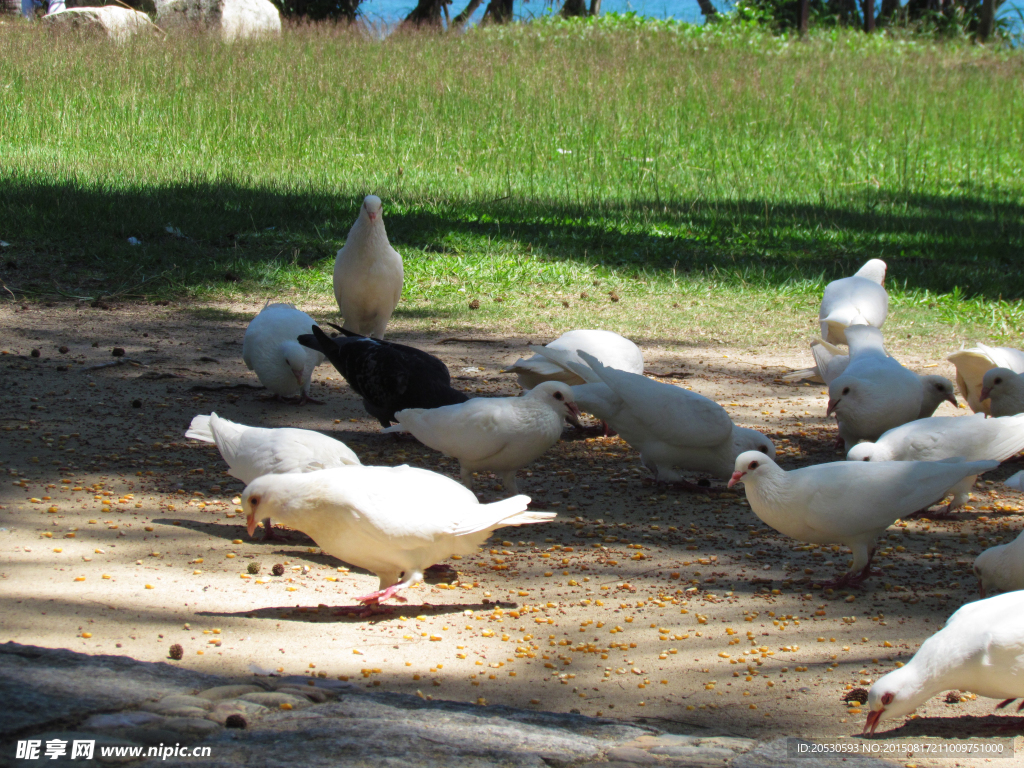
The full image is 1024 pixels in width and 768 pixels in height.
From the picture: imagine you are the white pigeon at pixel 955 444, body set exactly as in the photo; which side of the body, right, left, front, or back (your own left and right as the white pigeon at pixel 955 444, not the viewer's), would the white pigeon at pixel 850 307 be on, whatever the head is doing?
right

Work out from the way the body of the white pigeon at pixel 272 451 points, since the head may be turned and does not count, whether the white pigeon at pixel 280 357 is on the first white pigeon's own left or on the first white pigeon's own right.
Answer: on the first white pigeon's own left

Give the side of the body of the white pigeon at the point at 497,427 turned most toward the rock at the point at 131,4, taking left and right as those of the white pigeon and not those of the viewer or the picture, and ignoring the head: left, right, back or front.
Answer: left

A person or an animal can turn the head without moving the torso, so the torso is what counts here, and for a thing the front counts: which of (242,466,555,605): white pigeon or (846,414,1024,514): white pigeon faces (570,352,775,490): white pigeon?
(846,414,1024,514): white pigeon

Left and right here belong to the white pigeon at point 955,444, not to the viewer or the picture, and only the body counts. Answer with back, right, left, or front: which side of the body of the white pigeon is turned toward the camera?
left

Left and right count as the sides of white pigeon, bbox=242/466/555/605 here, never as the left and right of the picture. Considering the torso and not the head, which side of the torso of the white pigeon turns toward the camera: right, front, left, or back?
left

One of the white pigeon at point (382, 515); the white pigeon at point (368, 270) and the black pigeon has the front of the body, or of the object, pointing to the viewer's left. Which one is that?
the white pigeon at point (382, 515)

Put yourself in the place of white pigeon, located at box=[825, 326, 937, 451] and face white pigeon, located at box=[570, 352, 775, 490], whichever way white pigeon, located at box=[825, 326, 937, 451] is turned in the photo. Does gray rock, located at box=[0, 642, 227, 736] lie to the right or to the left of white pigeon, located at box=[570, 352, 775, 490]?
left

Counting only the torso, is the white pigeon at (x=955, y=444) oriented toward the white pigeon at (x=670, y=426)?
yes

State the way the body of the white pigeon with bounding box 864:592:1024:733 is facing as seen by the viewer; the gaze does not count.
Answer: to the viewer's left

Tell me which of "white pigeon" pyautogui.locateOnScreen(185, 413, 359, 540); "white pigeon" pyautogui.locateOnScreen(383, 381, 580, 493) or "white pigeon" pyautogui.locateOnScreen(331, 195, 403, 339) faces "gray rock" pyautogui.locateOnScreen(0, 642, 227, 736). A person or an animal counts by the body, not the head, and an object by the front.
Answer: "white pigeon" pyautogui.locateOnScreen(331, 195, 403, 339)

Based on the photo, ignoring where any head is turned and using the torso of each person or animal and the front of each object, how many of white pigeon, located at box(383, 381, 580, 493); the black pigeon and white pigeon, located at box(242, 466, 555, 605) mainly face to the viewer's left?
1

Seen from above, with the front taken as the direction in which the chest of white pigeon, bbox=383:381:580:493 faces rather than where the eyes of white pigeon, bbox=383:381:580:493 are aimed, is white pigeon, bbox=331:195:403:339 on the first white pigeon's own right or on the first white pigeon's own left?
on the first white pigeon's own left

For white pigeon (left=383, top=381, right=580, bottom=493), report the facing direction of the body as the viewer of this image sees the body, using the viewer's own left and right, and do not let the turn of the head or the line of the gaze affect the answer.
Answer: facing to the right of the viewer

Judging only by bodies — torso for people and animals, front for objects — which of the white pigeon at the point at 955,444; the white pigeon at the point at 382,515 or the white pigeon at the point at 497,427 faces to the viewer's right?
the white pigeon at the point at 497,427

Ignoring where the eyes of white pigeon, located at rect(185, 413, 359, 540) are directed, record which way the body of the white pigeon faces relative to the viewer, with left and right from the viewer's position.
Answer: facing to the right of the viewer
